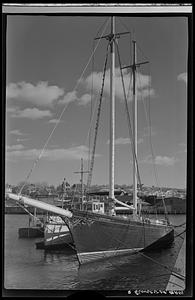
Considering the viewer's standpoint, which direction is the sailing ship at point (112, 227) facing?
facing the viewer and to the left of the viewer
